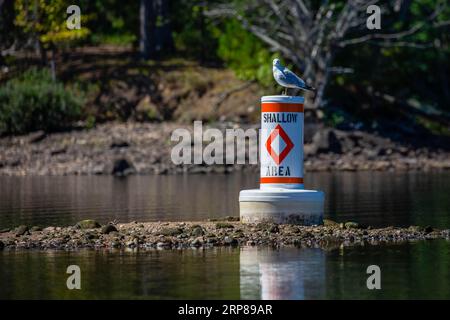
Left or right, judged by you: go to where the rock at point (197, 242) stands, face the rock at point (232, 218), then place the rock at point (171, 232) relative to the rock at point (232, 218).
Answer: left

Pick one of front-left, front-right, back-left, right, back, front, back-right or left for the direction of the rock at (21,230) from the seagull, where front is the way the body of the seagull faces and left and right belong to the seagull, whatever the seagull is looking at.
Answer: front

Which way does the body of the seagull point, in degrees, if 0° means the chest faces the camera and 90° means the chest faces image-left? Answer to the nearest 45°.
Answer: approximately 90°

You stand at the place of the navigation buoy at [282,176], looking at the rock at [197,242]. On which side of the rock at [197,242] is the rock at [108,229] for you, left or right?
right

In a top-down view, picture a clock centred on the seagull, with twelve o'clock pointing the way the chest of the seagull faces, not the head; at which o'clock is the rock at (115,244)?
The rock is roughly at 11 o'clock from the seagull.

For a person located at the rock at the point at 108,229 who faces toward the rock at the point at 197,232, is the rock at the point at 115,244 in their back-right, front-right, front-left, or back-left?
front-right

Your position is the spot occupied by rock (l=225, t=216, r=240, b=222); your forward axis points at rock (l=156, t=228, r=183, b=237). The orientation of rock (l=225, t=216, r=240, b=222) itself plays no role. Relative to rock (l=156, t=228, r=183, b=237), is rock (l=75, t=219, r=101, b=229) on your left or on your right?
right

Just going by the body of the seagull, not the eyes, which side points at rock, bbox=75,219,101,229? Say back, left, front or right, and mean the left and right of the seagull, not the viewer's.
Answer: front
